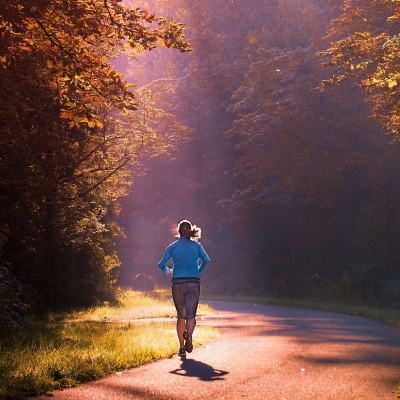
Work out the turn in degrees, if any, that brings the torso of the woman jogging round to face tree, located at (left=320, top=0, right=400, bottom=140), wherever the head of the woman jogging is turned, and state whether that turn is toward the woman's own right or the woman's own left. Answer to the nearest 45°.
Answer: approximately 45° to the woman's own right

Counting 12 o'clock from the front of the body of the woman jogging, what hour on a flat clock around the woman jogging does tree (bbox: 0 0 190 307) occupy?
The tree is roughly at 11 o'clock from the woman jogging.

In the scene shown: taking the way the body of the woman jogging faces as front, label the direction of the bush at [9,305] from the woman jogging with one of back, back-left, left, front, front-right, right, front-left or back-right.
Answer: front-left

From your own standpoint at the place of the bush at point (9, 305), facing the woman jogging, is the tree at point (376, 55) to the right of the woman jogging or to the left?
left

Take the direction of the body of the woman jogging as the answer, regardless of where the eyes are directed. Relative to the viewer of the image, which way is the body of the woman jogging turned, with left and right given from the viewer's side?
facing away from the viewer

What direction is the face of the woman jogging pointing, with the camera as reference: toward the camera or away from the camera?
away from the camera
